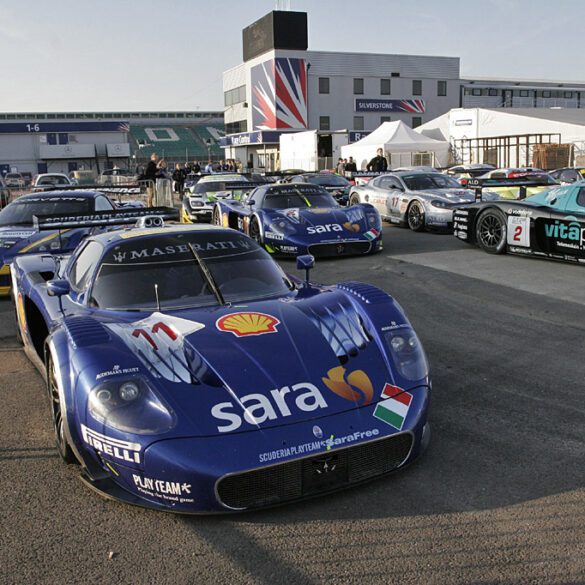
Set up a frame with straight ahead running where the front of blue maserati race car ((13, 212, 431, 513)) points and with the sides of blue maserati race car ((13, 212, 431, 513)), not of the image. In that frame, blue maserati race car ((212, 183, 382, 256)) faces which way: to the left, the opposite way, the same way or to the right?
the same way

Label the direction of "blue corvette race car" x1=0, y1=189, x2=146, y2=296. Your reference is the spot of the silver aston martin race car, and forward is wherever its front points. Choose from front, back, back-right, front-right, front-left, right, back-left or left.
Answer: right

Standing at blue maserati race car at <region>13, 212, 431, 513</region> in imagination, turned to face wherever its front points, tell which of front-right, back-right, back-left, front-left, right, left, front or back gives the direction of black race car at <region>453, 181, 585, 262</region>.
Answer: left

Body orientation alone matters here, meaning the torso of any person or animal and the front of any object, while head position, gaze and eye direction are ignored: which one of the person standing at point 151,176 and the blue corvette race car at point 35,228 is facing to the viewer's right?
the person standing

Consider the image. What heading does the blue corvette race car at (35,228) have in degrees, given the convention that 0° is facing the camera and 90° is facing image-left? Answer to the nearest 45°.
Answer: approximately 45°

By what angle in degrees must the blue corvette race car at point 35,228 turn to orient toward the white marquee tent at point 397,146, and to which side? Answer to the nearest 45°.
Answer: approximately 180°

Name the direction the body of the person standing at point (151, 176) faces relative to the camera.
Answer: to the viewer's right

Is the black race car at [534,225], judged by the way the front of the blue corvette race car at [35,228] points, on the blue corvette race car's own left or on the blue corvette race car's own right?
on the blue corvette race car's own left

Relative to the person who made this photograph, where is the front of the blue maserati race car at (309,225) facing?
facing the viewer and to the right of the viewer

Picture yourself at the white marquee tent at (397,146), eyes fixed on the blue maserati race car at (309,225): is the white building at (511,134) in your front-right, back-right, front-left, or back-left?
back-left

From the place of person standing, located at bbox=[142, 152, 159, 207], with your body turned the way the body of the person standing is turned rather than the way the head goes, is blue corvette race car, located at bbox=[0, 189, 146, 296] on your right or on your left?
on your right

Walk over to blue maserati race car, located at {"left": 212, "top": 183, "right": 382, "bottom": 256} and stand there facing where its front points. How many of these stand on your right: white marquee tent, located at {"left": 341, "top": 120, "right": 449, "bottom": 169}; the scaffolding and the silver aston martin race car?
0
